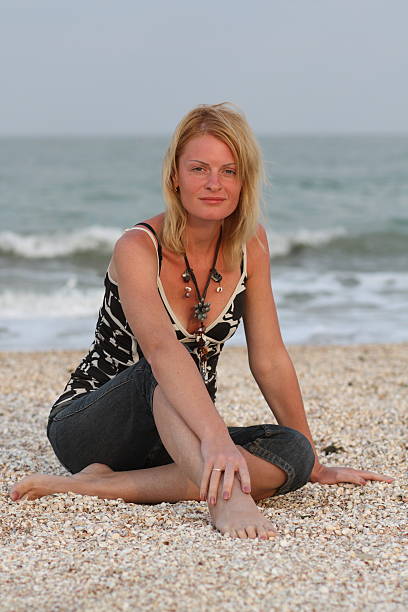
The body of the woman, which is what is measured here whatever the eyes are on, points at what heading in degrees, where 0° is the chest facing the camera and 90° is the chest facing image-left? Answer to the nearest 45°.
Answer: approximately 315°
